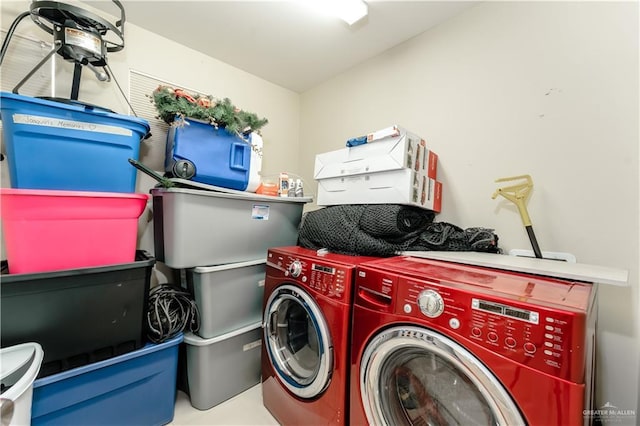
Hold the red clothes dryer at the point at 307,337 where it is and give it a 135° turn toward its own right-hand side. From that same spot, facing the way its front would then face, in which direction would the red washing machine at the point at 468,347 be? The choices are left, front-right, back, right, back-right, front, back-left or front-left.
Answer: back-right

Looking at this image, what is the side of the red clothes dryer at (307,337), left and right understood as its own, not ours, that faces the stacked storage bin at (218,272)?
right

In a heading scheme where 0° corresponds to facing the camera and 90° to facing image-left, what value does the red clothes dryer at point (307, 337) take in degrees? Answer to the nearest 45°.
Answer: approximately 45°

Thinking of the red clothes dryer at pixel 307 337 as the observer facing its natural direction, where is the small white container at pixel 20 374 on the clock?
The small white container is roughly at 1 o'clock from the red clothes dryer.

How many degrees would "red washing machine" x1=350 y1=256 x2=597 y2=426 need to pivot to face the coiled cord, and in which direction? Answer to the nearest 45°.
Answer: approximately 45° to its right

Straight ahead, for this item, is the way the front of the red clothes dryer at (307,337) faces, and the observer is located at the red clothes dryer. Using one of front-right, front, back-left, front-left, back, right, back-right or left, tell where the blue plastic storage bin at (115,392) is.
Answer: front-right

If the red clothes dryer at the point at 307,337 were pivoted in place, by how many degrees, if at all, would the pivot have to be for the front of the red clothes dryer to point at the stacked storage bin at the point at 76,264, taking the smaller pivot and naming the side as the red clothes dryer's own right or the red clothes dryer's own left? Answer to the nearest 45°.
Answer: approximately 45° to the red clothes dryer's own right

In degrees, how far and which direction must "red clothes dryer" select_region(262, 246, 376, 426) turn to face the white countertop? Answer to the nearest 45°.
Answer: approximately 135° to its left
